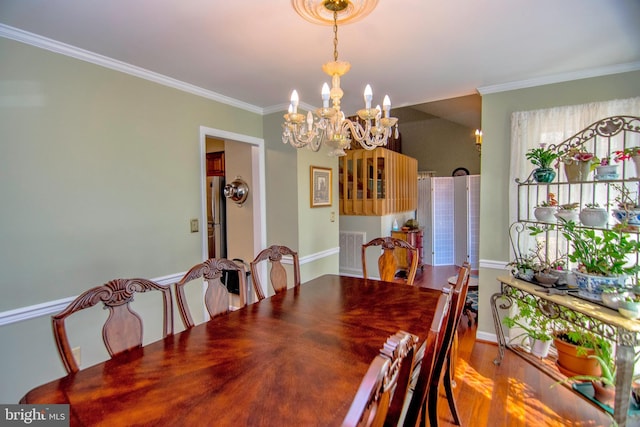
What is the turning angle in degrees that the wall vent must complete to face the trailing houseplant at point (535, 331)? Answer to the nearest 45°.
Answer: approximately 45° to its left

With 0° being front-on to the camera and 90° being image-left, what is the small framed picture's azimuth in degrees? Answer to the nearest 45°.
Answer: approximately 315°

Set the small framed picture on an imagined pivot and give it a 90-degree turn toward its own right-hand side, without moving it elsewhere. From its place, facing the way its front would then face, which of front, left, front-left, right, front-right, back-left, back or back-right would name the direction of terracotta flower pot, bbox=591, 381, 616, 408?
left

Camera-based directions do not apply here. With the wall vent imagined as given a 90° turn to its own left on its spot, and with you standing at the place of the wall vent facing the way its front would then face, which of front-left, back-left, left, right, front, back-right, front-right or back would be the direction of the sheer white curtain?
front-right

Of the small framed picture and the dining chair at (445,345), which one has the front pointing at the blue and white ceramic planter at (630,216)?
the small framed picture

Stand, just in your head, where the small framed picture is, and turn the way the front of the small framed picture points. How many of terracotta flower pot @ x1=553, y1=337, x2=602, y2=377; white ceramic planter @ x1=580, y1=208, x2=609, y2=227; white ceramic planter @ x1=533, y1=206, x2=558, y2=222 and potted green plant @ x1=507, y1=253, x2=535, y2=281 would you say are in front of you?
4

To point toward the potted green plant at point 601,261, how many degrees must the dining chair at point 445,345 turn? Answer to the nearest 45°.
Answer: approximately 135° to its right

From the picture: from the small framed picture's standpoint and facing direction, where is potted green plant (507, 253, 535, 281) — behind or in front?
in front

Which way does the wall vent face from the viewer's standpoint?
toward the camera

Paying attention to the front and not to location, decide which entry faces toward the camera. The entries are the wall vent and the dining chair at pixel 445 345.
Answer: the wall vent

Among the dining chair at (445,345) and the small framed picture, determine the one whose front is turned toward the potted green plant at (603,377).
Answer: the small framed picture

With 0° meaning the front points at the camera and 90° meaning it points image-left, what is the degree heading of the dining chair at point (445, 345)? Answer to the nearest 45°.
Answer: approximately 90°

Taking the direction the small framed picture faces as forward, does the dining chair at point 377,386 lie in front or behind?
in front

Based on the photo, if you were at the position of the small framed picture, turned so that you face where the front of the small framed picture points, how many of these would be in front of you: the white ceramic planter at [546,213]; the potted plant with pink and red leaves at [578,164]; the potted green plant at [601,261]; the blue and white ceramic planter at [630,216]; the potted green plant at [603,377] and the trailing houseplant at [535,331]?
6
